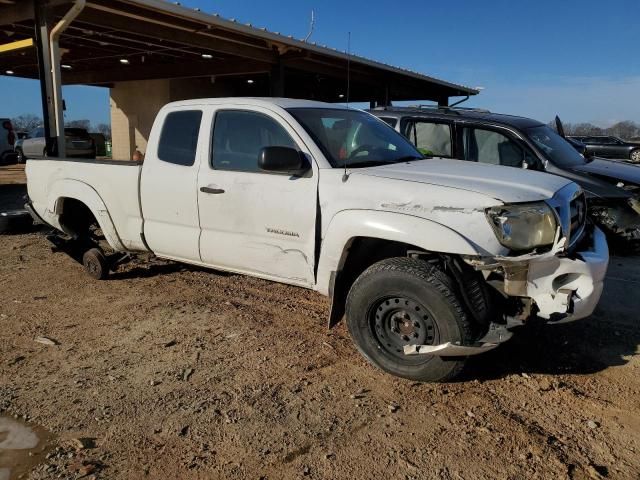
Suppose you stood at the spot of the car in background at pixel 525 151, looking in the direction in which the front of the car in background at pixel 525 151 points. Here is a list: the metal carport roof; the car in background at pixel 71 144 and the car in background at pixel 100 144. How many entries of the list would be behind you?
3

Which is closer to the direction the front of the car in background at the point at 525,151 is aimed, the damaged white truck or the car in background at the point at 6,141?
the damaged white truck

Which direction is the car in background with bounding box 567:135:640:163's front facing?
to the viewer's right

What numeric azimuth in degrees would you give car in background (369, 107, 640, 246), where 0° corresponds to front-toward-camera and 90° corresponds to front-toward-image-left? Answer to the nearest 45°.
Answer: approximately 315°

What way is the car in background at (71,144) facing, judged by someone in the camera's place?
facing to the left of the viewer

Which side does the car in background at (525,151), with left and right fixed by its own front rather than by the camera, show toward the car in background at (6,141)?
back

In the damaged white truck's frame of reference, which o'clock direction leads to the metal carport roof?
The metal carport roof is roughly at 7 o'clock from the damaged white truck.

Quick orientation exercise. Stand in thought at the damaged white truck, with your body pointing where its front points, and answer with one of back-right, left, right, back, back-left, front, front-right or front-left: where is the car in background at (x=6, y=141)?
back

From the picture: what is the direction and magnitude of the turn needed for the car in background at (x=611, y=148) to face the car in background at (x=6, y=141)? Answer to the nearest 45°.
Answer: approximately 135° to its right

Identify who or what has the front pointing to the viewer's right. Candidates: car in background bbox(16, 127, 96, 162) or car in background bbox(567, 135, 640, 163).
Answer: car in background bbox(567, 135, 640, 163)

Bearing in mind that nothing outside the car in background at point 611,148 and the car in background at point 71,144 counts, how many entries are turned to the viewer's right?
1
